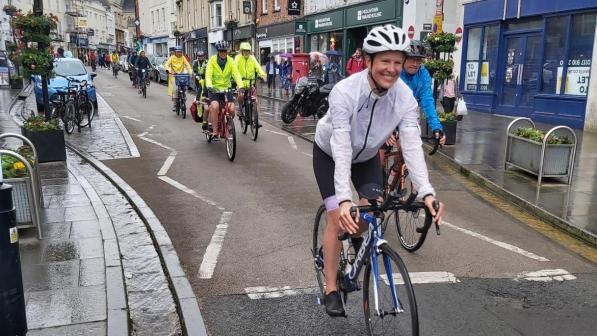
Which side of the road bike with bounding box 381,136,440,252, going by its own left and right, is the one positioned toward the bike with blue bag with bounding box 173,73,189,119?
back

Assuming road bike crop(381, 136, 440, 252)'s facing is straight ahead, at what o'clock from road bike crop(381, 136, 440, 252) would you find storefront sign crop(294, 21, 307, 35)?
The storefront sign is roughly at 7 o'clock from the road bike.

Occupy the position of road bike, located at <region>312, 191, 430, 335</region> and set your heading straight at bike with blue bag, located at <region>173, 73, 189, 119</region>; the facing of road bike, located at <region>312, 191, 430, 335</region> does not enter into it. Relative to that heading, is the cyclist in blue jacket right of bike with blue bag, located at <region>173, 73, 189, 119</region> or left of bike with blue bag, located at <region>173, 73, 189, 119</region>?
right

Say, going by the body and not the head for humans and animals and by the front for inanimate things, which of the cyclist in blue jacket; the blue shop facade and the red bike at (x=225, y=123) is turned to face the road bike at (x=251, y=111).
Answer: the blue shop facade

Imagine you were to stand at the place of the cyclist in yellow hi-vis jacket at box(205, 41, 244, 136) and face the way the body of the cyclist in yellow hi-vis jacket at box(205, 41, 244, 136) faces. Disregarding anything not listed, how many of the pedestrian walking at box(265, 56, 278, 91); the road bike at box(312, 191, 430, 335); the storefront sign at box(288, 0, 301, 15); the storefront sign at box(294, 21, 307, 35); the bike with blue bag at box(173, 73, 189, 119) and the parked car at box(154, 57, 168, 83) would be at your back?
5

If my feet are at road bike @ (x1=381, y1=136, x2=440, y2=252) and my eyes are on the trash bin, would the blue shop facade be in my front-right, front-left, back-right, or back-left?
back-right

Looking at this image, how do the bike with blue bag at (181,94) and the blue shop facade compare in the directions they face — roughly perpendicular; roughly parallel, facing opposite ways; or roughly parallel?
roughly perpendicular

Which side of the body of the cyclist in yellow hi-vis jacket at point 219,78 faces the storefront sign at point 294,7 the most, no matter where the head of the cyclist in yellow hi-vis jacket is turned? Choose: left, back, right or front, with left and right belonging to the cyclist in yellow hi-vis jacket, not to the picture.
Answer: back

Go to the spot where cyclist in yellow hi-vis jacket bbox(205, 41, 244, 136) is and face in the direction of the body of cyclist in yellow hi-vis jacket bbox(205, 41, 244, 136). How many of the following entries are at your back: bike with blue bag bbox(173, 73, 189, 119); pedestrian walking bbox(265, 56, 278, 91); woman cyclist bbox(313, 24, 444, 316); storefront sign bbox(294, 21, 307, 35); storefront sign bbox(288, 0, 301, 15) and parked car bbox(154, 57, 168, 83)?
5

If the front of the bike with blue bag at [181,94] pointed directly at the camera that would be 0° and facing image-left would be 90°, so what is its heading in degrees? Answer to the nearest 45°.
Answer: approximately 0°

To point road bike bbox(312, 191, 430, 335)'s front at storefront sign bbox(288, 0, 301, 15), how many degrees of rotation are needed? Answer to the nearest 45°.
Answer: approximately 135° to its left

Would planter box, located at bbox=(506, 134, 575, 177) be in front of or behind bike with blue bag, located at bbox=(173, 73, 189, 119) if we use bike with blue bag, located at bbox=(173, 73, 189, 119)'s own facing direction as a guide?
in front

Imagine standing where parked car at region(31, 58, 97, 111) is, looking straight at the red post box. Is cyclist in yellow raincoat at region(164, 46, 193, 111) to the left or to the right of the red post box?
right

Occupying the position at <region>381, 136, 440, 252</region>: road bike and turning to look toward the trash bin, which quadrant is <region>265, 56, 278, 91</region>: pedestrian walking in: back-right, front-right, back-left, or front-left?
back-right

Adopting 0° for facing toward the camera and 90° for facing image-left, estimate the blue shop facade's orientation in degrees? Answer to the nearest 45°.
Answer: approximately 45°

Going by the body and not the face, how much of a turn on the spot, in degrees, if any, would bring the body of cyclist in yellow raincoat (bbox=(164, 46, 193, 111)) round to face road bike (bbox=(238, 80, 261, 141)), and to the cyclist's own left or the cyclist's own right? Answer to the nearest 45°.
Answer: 0° — they already face it

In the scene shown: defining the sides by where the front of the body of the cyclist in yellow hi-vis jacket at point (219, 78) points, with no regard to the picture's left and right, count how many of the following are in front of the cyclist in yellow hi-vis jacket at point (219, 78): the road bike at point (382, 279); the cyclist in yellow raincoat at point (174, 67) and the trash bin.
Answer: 2
